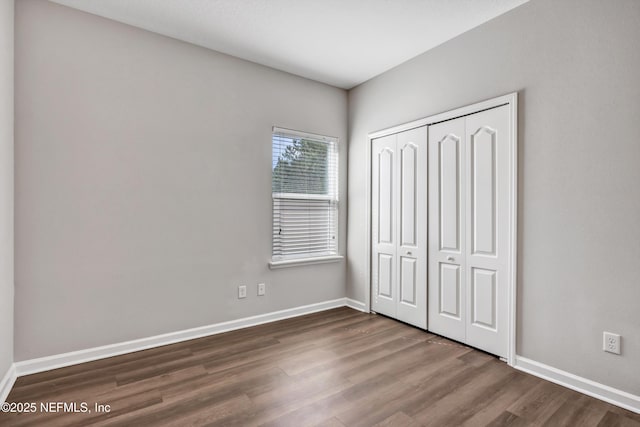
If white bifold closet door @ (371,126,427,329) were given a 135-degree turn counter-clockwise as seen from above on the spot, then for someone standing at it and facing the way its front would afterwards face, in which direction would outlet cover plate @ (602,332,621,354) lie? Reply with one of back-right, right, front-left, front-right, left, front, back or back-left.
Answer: front-right

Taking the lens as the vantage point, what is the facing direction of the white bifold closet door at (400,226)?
facing the viewer and to the left of the viewer

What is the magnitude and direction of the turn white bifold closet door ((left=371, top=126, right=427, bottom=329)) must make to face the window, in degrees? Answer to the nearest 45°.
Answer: approximately 45° to its right

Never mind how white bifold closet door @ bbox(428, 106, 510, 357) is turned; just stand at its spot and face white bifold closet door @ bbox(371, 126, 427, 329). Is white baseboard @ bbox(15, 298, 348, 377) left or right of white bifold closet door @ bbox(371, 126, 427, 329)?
left

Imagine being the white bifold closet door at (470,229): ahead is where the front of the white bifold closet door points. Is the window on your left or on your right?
on your right

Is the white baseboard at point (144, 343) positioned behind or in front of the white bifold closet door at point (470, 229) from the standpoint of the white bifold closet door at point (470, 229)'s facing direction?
in front

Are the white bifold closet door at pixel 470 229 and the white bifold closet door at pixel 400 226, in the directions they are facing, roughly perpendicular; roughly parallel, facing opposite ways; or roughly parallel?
roughly parallel

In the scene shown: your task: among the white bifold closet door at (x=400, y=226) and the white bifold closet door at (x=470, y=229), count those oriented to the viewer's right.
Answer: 0

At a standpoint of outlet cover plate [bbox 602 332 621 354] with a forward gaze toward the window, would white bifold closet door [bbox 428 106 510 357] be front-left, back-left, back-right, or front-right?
front-right

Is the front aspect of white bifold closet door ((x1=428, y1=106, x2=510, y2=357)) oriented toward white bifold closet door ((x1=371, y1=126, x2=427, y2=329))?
no

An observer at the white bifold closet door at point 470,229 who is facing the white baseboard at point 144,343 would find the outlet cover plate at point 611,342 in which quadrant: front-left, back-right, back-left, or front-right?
back-left
